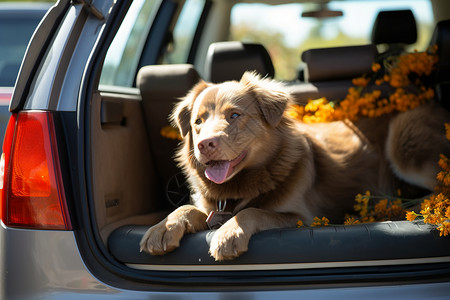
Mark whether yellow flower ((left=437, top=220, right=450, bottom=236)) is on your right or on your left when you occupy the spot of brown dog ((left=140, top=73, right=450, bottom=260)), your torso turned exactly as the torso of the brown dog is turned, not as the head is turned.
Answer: on your left

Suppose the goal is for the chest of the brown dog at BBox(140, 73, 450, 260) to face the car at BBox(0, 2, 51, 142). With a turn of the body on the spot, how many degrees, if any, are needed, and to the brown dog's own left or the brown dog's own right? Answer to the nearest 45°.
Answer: approximately 90° to the brown dog's own right

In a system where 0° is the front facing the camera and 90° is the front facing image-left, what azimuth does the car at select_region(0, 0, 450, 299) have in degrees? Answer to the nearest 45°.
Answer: approximately 180°

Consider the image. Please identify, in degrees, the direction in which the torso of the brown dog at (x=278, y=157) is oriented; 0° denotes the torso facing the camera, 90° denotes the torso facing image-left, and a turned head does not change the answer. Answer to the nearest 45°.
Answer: approximately 45°
